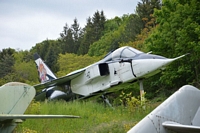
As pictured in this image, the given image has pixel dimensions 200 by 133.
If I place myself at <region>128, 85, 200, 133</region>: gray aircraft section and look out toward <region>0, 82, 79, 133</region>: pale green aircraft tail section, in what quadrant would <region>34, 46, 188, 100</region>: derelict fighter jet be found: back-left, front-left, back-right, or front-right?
front-right

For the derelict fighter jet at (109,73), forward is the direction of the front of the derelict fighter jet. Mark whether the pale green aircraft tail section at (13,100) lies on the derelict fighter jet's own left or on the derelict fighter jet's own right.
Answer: on the derelict fighter jet's own right

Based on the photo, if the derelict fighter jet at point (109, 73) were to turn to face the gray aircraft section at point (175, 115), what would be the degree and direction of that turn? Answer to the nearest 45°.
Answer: approximately 45° to its right

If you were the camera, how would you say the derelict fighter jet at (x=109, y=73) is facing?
facing the viewer and to the right of the viewer

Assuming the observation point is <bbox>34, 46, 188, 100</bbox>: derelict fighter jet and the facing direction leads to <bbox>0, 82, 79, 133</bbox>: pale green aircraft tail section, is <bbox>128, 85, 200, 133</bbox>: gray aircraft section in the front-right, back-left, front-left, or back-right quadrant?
front-left

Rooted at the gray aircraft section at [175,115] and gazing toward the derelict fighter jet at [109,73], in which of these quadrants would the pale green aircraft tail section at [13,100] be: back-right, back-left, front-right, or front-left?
front-left

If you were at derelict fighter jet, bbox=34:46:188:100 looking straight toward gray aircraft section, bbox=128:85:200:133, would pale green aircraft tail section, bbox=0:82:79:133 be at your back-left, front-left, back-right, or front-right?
front-right
